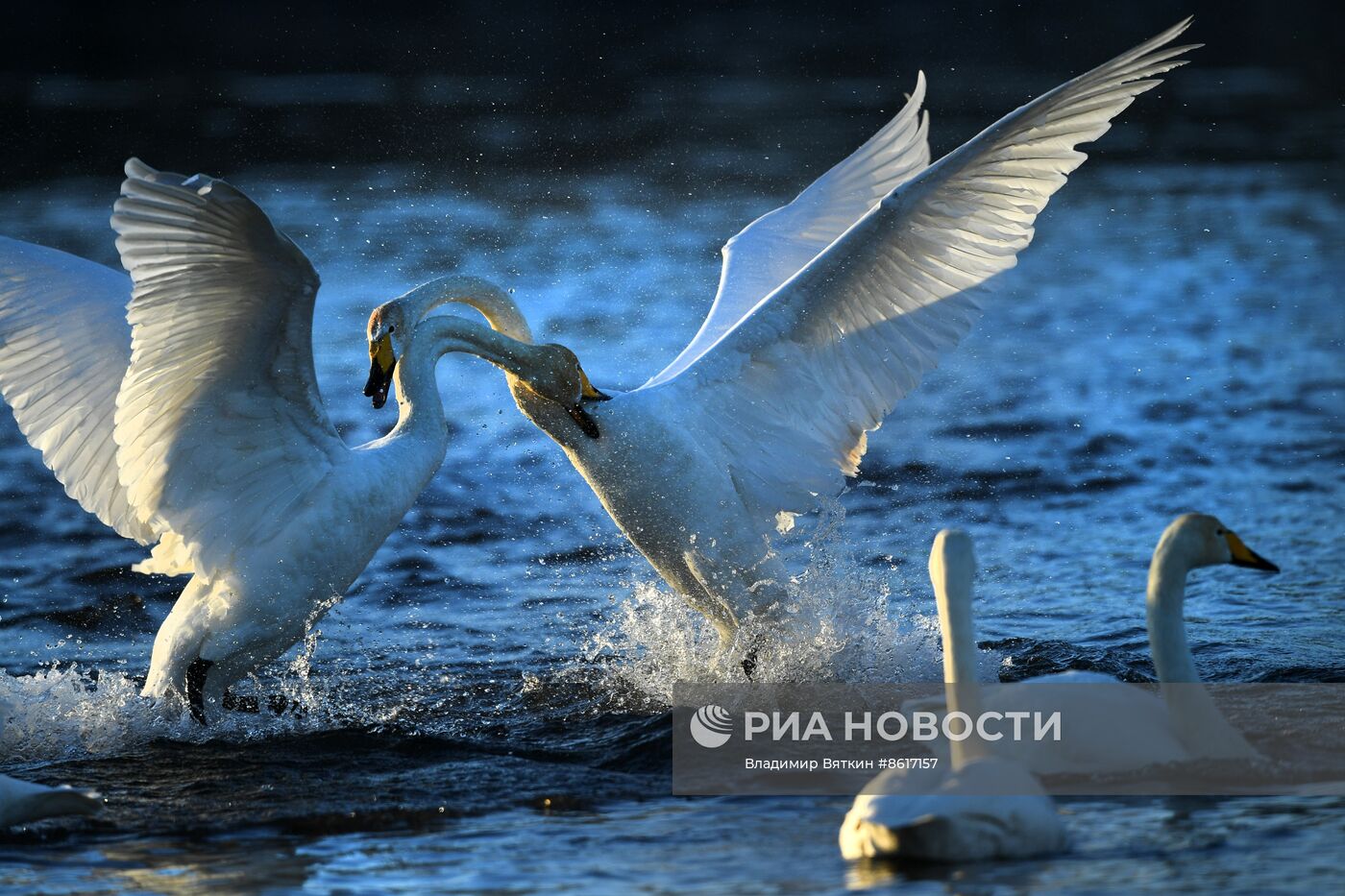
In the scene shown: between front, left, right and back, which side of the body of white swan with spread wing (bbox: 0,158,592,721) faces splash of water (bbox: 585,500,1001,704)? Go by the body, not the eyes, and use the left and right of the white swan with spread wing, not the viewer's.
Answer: front

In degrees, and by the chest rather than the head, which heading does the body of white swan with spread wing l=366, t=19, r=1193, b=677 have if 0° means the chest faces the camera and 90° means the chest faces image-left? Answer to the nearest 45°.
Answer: approximately 90°

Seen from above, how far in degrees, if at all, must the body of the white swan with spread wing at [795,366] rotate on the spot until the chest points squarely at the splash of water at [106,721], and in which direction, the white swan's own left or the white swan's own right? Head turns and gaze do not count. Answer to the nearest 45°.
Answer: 0° — it already faces it

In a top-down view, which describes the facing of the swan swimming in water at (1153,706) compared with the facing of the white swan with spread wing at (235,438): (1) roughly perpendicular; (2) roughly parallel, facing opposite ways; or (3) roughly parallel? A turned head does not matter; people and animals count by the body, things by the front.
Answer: roughly parallel

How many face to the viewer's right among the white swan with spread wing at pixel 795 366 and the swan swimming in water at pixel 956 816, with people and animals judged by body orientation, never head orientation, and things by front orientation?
0

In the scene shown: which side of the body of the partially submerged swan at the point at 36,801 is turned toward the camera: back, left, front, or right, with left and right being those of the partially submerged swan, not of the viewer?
left

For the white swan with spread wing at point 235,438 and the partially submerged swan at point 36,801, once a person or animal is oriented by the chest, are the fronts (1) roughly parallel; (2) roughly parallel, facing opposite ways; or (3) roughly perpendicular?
roughly parallel, facing opposite ways

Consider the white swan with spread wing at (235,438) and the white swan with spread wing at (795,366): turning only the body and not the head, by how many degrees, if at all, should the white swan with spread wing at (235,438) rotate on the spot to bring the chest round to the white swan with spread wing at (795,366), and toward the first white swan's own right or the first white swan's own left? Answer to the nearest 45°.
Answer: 0° — it already faces it

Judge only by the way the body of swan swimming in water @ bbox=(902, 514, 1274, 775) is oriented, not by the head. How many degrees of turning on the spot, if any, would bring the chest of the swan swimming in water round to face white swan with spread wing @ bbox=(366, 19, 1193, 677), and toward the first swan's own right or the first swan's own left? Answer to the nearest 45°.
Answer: approximately 135° to the first swan's own left

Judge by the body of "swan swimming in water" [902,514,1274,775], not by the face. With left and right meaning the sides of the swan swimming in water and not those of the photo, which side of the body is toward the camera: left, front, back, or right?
right
